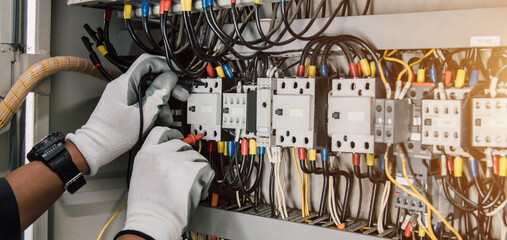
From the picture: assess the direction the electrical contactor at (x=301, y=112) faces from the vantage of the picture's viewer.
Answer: facing the viewer and to the left of the viewer

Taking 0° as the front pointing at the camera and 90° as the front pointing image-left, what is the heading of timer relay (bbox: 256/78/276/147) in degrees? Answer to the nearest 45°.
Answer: approximately 0°

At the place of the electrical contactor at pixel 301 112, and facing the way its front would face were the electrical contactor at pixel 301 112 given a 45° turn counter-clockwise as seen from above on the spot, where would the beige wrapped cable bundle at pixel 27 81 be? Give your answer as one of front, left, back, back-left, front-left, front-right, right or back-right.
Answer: right

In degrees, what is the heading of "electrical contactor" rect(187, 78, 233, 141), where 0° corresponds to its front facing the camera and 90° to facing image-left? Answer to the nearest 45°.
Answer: approximately 45°

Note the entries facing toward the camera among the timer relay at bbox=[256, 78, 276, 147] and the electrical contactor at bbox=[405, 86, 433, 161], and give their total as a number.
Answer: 2

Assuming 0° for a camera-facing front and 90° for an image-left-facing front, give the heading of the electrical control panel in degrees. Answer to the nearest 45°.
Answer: approximately 45°

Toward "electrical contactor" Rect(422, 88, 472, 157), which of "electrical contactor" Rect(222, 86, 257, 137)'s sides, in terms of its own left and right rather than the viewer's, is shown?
left
